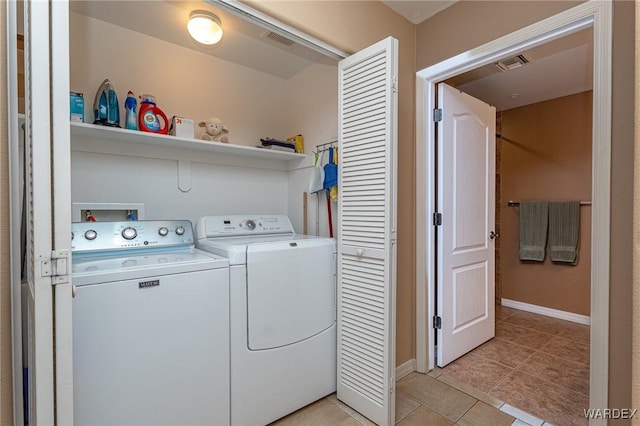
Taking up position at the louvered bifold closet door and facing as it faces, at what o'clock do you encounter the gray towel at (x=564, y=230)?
The gray towel is roughly at 6 o'clock from the louvered bifold closet door.

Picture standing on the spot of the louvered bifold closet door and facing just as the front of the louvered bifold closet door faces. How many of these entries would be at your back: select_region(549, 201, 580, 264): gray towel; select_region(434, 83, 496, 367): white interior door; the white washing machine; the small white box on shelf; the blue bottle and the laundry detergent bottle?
2

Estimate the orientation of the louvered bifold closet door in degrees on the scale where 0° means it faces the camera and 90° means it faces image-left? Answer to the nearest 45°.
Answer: approximately 45°

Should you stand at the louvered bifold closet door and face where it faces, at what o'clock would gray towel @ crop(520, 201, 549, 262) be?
The gray towel is roughly at 6 o'clock from the louvered bifold closet door.

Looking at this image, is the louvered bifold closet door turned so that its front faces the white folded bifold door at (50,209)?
yes

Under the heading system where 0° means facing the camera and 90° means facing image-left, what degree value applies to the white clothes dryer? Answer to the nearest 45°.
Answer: approximately 315°

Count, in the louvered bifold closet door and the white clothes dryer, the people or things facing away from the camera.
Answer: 0

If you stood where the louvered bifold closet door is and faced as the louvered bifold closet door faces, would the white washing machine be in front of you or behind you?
in front

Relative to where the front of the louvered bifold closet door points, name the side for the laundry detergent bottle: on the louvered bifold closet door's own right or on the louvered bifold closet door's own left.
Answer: on the louvered bifold closet door's own right
